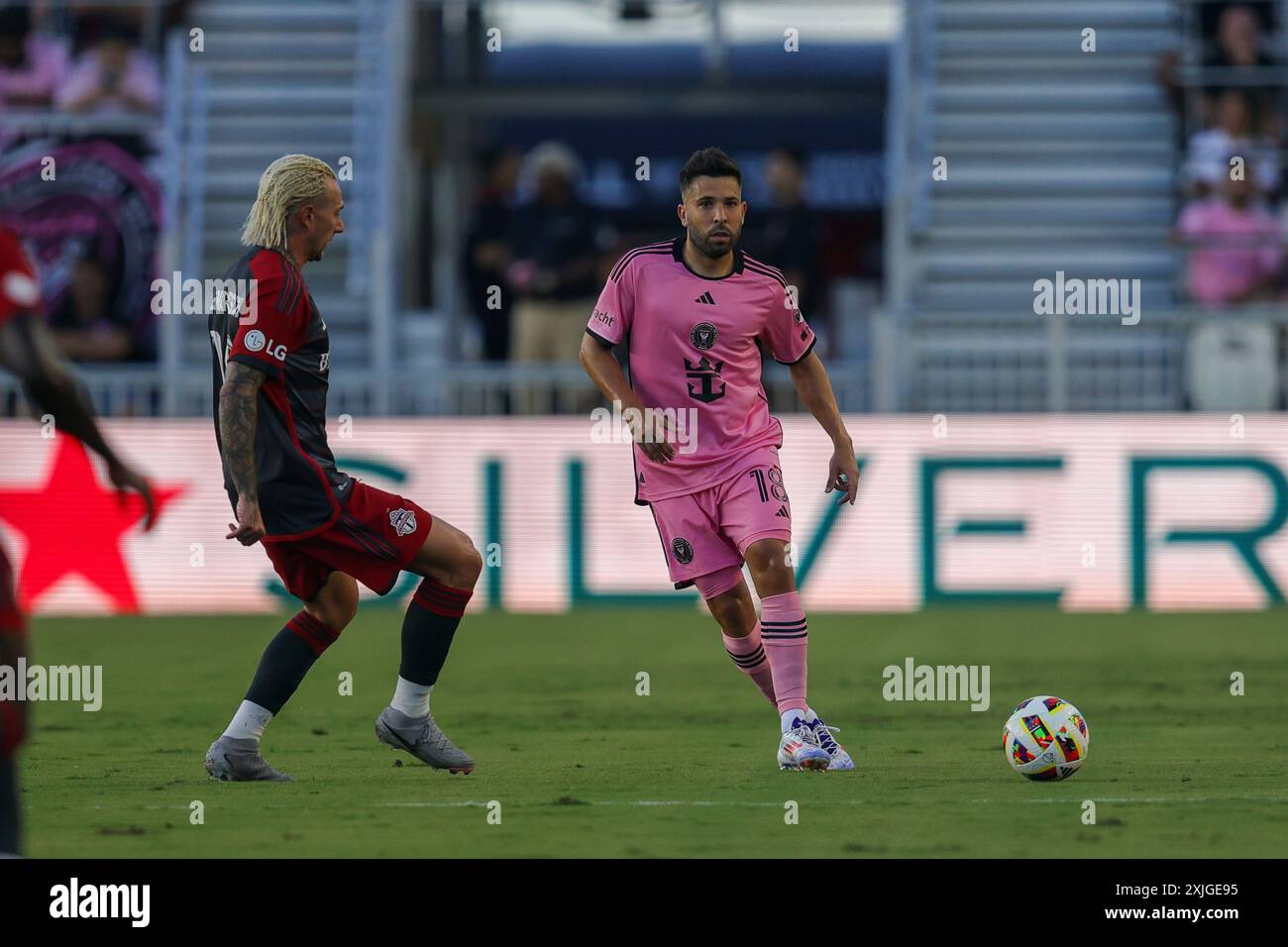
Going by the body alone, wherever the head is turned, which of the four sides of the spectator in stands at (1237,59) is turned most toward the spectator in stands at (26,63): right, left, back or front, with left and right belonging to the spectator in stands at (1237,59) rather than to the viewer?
right

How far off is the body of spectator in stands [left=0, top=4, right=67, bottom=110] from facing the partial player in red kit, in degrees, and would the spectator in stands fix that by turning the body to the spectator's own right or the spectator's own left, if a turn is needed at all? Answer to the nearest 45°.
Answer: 0° — they already face them

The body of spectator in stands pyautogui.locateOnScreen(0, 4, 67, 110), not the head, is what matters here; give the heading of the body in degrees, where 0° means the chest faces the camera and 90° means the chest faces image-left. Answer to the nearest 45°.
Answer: approximately 0°

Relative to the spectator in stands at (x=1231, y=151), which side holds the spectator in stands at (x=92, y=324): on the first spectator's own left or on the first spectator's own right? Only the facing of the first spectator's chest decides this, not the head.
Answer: on the first spectator's own right

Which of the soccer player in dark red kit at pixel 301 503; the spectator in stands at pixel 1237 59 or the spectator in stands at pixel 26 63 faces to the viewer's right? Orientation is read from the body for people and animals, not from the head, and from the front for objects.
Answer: the soccer player in dark red kit

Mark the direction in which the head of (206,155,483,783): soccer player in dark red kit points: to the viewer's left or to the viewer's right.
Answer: to the viewer's right

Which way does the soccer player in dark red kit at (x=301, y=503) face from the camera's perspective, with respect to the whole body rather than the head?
to the viewer's right

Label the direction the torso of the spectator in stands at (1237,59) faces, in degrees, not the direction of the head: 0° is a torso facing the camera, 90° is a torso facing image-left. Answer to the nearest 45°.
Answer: approximately 0°
